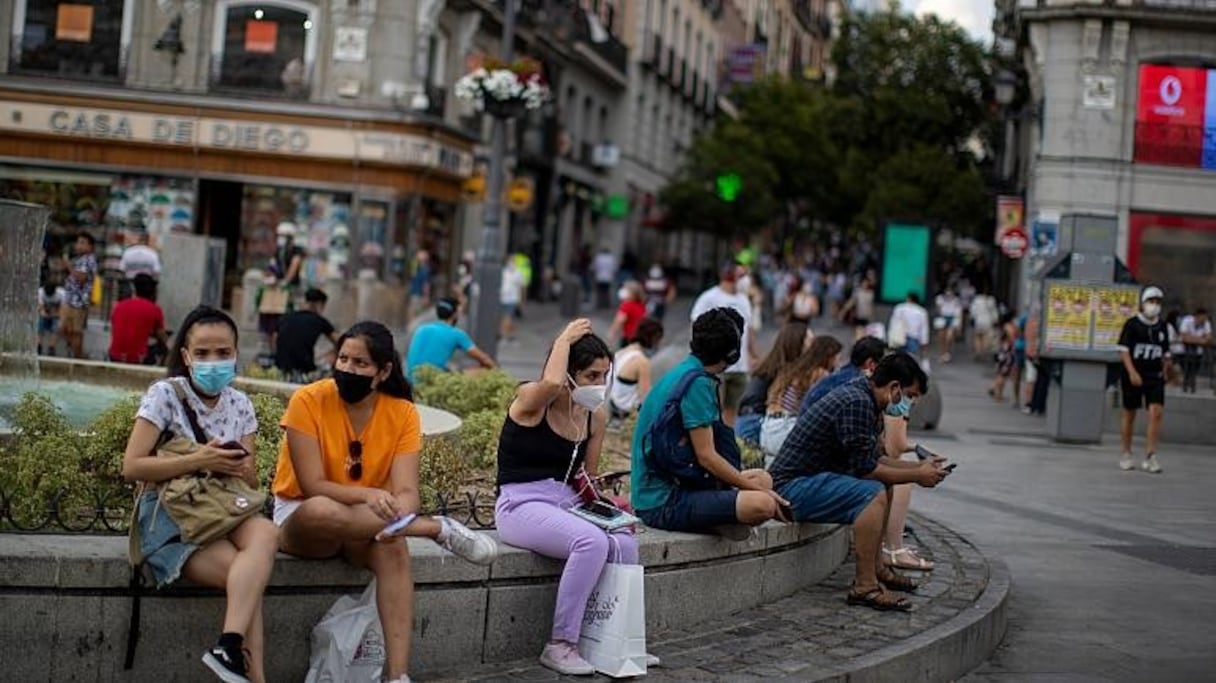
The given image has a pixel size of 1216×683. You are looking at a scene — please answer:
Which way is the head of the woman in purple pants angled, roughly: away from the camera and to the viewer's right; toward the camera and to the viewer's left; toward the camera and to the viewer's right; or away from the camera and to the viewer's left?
toward the camera and to the viewer's right

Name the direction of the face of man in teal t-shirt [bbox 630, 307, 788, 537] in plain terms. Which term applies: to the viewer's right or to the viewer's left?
to the viewer's right

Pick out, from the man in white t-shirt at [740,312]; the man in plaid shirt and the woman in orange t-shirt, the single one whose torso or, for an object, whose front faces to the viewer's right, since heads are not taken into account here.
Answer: the man in plaid shirt

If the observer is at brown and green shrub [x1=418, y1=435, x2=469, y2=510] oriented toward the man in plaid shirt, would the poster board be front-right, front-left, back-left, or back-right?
front-left

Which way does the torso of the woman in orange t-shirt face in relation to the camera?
toward the camera

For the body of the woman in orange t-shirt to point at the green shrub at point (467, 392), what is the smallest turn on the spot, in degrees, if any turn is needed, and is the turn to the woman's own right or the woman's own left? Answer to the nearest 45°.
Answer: approximately 180°

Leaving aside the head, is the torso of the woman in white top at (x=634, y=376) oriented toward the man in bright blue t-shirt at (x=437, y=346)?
no

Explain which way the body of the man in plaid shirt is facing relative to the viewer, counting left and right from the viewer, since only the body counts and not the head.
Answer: facing to the right of the viewer

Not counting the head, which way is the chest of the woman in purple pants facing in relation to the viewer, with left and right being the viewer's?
facing the viewer and to the right of the viewer

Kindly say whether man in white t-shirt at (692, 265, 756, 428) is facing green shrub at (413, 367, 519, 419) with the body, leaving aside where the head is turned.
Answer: no
